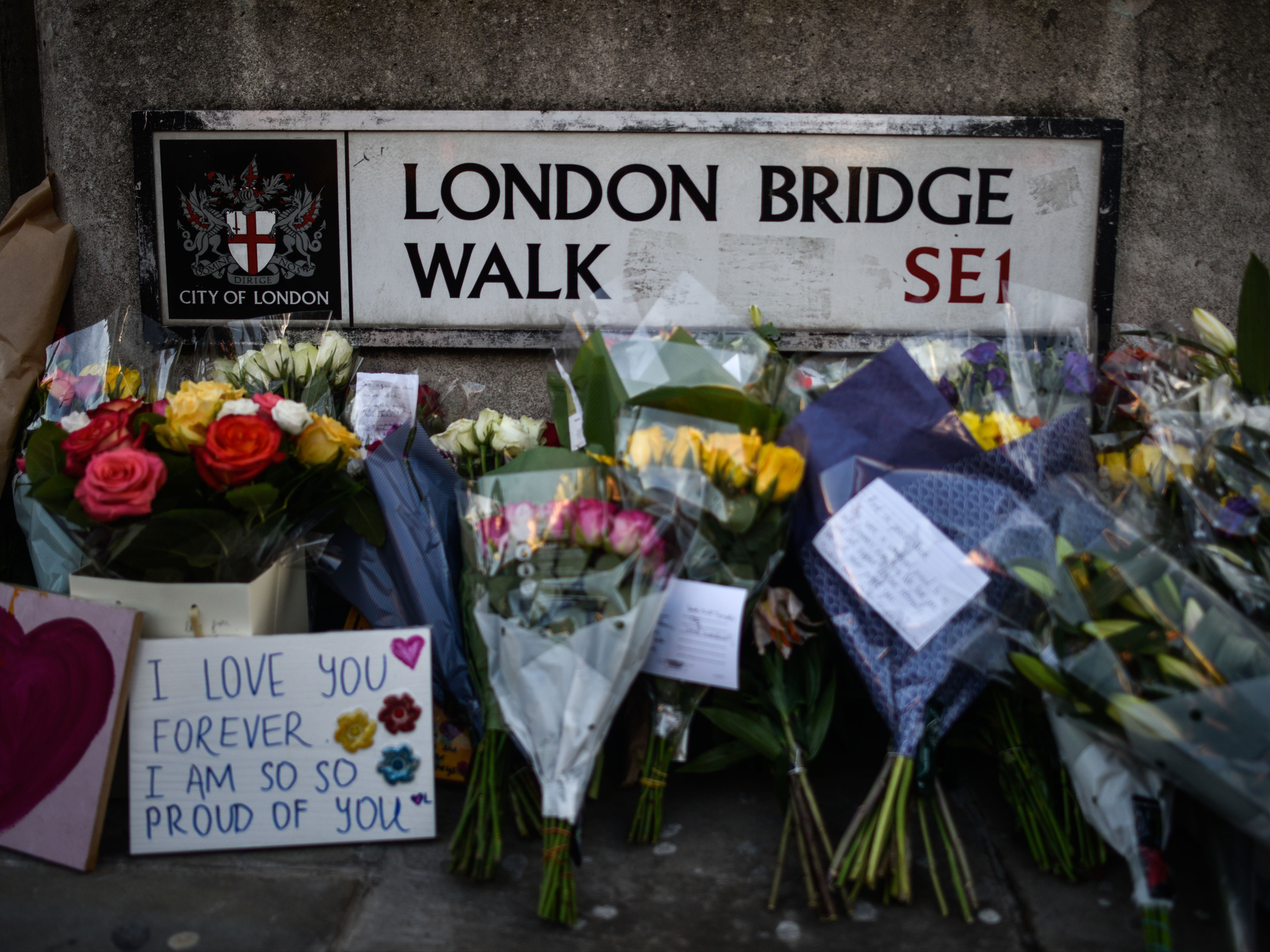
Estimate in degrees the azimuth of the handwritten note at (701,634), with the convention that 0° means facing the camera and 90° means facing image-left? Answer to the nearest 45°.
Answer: approximately 0°

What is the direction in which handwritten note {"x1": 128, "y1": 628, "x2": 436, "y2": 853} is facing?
toward the camera

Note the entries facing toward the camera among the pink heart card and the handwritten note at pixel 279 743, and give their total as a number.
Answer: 2

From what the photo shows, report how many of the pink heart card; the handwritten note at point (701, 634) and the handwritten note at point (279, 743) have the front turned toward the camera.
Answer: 3

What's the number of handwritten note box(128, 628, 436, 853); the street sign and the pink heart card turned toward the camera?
3

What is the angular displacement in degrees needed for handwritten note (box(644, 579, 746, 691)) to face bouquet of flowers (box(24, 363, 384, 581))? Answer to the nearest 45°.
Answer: approximately 90° to its right

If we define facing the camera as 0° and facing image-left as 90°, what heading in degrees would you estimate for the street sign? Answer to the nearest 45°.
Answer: approximately 0°

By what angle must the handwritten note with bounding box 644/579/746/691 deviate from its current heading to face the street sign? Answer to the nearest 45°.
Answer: approximately 180°
